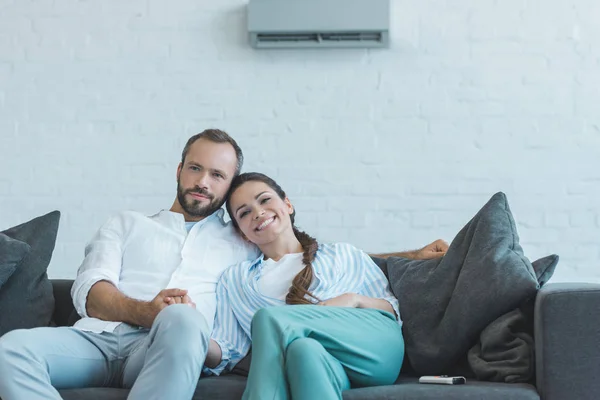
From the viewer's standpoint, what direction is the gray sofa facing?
toward the camera

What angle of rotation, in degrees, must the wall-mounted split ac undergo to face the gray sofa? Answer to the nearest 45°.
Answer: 0° — it already faces it

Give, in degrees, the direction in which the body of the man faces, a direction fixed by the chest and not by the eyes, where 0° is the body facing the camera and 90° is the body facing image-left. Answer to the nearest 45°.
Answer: approximately 0°

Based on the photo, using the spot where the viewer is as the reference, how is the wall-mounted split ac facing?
facing the viewer

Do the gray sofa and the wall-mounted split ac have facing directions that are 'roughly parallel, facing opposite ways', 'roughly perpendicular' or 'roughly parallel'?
roughly parallel

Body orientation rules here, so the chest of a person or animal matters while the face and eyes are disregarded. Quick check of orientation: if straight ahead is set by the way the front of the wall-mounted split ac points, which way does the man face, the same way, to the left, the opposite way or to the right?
the same way

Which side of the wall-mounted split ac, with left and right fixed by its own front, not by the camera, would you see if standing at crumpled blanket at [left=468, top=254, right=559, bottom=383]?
front

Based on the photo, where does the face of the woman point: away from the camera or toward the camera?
toward the camera

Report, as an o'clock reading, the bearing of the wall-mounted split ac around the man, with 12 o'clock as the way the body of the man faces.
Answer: The wall-mounted split ac is roughly at 7 o'clock from the man.

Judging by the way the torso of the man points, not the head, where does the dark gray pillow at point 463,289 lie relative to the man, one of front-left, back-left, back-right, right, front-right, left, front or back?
left

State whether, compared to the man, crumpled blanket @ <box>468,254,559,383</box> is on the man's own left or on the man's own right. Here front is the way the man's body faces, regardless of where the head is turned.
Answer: on the man's own left

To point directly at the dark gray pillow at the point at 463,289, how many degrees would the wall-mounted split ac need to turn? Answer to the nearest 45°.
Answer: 0° — it already faces it

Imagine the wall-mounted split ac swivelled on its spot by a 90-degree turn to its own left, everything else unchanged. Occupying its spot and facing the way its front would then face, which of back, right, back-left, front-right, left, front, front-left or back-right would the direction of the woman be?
right
